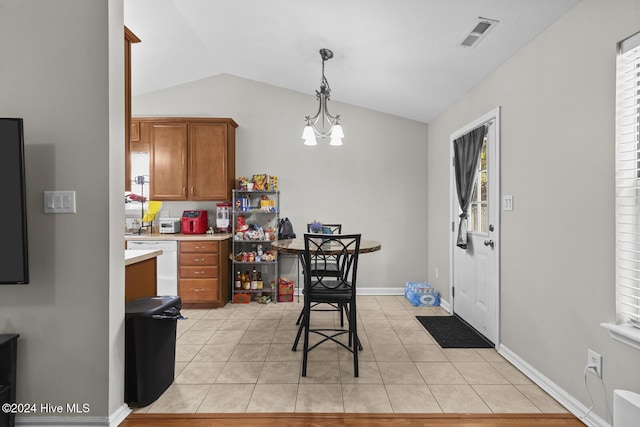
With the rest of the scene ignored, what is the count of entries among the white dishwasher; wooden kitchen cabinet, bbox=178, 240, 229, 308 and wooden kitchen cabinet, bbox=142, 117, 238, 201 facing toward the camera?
3

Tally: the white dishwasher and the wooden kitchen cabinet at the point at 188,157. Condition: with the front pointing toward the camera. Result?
2

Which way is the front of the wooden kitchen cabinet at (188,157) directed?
toward the camera

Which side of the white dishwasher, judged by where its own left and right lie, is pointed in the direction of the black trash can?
front

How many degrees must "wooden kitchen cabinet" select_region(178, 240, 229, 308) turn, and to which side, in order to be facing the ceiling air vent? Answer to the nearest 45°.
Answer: approximately 45° to its left

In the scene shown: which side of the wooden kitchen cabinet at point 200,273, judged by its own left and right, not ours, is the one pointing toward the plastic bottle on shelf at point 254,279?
left

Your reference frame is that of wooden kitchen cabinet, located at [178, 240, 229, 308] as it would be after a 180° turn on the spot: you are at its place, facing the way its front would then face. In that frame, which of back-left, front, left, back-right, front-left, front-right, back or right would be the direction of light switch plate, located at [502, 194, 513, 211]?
back-right

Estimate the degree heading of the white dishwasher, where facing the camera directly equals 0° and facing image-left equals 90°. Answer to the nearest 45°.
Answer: approximately 0°

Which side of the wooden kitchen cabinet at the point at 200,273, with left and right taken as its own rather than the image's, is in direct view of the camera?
front

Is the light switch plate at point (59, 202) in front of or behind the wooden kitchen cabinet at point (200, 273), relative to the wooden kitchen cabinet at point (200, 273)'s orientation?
in front

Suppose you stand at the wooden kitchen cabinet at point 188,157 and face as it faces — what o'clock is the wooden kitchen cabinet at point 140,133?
the wooden kitchen cabinet at point 140,133 is roughly at 4 o'clock from the wooden kitchen cabinet at point 188,157.
